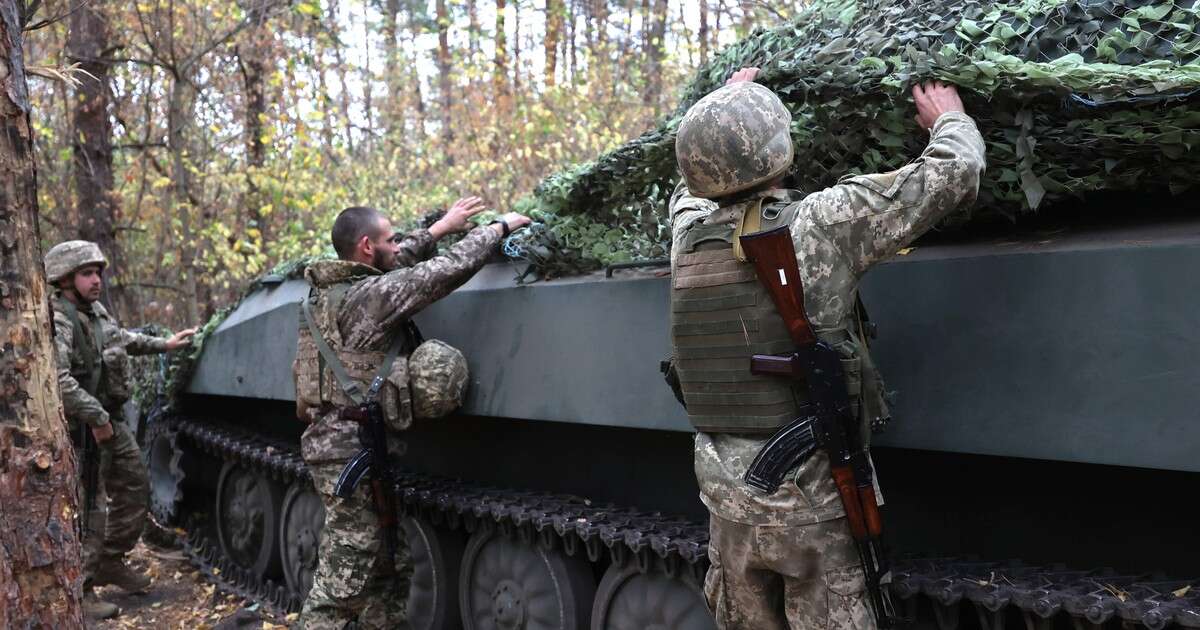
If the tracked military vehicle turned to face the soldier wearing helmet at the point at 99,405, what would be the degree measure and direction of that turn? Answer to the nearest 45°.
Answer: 0° — it already faces them

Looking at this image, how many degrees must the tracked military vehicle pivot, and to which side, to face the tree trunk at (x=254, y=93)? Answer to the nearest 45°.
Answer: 0° — it already faces it

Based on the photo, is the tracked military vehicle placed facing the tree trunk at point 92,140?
yes

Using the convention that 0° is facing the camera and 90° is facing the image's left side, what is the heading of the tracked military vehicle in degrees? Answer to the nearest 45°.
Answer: approximately 135°

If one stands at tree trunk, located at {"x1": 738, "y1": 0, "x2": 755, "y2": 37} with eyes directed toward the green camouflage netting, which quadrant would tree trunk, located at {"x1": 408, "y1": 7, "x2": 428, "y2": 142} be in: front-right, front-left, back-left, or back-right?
back-right

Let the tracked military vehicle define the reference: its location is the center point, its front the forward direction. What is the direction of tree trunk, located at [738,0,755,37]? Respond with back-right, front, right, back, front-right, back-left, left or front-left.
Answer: front-right

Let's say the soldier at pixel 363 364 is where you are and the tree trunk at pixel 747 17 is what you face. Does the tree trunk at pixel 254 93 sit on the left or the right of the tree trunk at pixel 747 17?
left

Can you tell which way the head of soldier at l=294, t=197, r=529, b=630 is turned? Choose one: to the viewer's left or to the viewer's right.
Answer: to the viewer's right

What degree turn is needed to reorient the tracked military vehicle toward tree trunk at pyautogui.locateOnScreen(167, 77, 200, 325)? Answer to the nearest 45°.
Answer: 0° — it already faces it

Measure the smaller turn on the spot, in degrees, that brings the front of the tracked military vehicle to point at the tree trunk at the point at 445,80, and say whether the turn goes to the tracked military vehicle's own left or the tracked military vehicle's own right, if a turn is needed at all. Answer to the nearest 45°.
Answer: approximately 45° to the tracked military vehicle's own right
